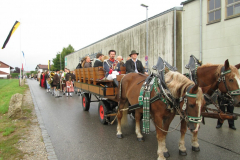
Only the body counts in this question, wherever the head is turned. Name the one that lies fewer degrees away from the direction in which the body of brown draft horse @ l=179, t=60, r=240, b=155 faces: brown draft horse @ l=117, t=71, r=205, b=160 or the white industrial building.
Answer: the brown draft horse

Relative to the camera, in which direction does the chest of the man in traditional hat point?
toward the camera

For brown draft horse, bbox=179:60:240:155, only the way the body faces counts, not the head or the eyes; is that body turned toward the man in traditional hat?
no

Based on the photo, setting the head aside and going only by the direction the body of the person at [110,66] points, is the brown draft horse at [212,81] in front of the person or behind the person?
in front

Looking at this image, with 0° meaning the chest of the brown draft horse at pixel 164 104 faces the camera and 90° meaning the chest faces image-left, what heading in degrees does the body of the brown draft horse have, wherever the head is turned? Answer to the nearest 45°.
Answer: approximately 315°

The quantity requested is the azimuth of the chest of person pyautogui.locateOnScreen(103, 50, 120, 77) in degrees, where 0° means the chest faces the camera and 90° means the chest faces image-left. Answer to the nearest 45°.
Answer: approximately 315°

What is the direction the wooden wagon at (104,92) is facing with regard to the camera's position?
facing the viewer and to the right of the viewer

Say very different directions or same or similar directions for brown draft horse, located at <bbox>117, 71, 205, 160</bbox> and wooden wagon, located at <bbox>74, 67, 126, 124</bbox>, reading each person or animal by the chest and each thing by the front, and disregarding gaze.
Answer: same or similar directions

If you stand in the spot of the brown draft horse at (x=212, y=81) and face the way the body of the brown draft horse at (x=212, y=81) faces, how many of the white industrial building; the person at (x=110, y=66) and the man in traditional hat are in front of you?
0

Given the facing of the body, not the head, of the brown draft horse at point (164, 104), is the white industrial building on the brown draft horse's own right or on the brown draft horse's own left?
on the brown draft horse's own left

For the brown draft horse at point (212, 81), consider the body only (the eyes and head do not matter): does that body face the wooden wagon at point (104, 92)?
no

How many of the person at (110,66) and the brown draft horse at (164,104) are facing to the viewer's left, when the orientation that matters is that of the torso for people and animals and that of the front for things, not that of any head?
0

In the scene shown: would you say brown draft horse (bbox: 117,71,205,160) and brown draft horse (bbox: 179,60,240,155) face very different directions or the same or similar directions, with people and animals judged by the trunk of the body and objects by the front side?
same or similar directions

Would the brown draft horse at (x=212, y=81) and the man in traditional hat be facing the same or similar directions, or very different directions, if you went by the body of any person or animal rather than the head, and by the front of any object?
same or similar directions

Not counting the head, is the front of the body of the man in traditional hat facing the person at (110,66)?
no
